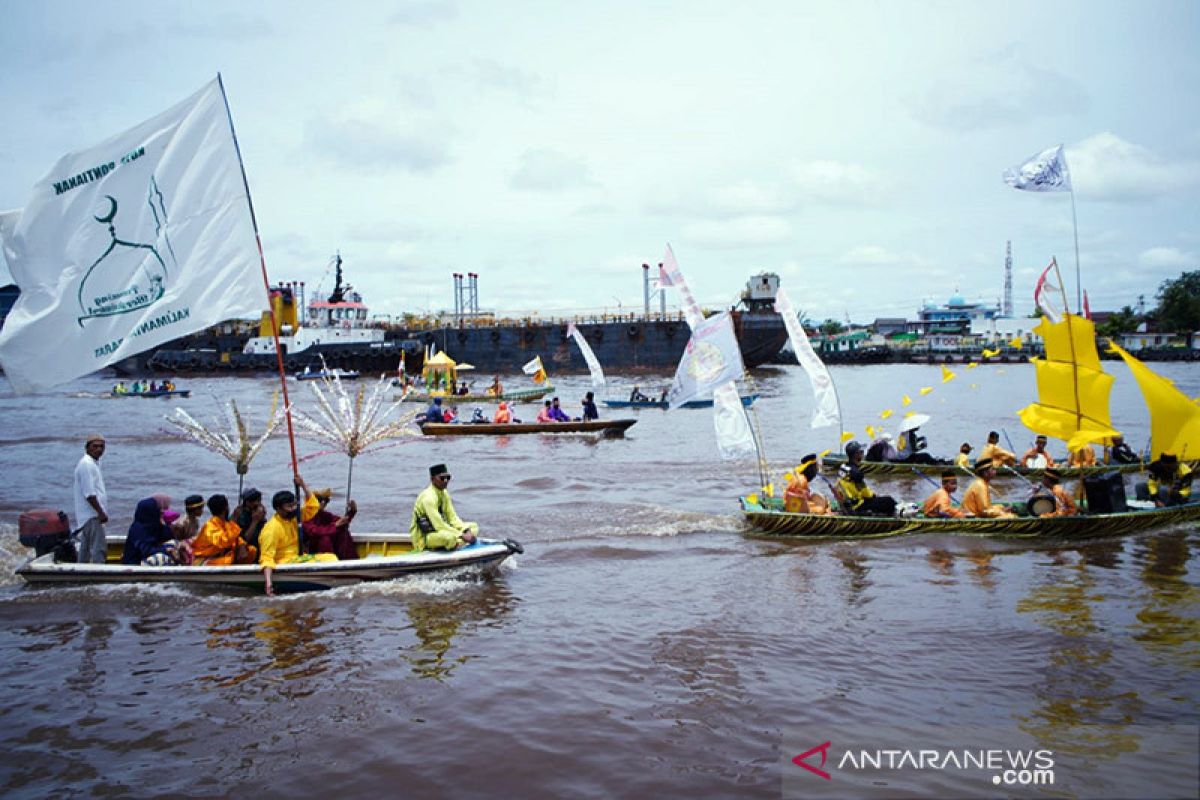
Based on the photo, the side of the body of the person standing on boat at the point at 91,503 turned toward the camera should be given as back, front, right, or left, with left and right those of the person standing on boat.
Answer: right

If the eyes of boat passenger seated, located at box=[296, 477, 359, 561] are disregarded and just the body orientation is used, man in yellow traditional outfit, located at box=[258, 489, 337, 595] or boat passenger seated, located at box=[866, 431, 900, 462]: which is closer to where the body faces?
the boat passenger seated

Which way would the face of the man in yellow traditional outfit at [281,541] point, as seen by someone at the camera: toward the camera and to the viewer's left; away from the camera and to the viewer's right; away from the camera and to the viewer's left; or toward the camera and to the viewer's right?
toward the camera and to the viewer's right

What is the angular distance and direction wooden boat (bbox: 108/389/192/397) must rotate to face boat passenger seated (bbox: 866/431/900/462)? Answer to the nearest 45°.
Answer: approximately 90° to its right

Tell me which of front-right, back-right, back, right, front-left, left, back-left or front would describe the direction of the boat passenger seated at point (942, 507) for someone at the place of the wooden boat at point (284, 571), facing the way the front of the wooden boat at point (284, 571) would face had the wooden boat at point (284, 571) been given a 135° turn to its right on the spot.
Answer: back-left

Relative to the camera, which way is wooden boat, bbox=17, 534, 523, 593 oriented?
to the viewer's right

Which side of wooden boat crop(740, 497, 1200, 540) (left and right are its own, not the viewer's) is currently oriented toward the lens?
right

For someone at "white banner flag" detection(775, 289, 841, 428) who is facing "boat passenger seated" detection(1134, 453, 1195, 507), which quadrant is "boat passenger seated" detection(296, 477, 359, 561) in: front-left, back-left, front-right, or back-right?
back-right
